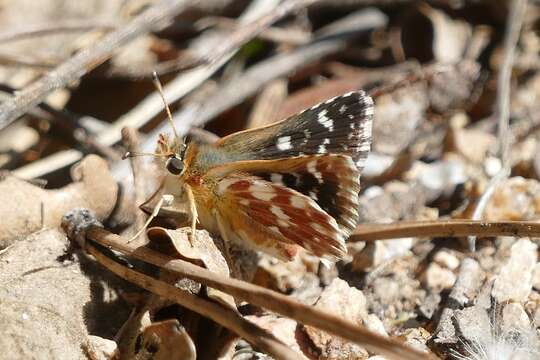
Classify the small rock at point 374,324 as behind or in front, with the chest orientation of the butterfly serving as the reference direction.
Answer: behind

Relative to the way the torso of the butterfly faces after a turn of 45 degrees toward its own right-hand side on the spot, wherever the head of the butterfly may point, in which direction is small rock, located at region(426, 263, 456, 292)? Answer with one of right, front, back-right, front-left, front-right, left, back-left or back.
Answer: back-right

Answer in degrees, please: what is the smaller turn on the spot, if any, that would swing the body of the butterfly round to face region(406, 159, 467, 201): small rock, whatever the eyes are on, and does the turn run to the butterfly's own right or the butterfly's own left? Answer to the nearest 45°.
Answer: approximately 135° to the butterfly's own right

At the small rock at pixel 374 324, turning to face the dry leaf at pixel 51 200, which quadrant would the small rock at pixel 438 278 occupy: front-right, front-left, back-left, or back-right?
back-right

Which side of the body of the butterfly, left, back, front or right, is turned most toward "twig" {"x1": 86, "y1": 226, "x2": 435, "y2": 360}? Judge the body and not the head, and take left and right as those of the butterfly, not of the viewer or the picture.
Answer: left

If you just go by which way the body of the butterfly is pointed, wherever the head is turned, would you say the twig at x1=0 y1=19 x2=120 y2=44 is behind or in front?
in front

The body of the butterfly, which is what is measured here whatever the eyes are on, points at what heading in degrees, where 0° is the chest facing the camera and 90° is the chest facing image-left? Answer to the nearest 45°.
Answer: approximately 90°

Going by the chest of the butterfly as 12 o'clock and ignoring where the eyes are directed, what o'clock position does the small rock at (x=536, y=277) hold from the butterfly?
The small rock is roughly at 6 o'clock from the butterfly.

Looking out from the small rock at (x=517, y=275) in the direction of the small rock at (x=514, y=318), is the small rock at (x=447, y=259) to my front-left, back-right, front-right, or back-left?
back-right

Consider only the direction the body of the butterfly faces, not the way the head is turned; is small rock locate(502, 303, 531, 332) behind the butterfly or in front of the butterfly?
behind

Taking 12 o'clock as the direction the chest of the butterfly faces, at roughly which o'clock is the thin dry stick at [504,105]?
The thin dry stick is roughly at 5 o'clock from the butterfly.

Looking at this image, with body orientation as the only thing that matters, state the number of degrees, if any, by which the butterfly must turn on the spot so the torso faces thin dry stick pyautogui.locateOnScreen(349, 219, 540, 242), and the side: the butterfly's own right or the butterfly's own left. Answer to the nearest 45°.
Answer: approximately 180°

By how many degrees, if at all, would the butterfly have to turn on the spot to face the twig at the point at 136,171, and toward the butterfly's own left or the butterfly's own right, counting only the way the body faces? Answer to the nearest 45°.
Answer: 0° — it already faces it
